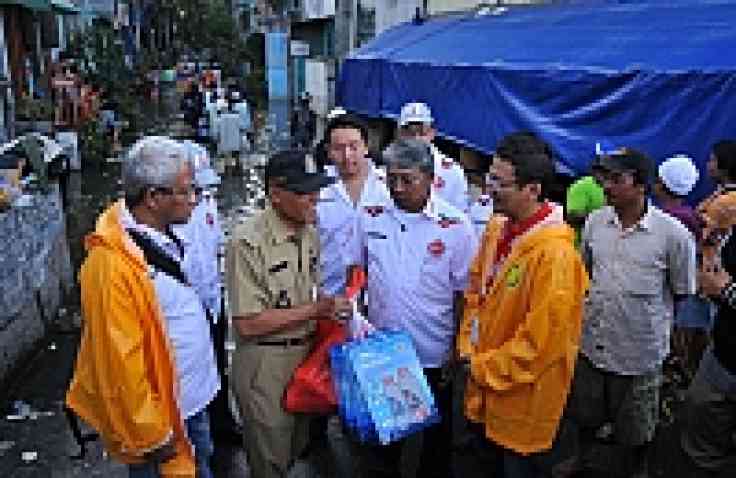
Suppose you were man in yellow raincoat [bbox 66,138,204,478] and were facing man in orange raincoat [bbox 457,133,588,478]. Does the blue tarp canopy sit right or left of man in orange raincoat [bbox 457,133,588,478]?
left

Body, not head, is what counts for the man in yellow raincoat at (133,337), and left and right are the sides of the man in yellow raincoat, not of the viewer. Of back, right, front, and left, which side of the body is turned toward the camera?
right

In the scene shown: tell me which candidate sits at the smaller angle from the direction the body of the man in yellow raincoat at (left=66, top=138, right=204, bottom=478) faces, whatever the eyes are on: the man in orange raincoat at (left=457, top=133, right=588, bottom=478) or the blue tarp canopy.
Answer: the man in orange raincoat

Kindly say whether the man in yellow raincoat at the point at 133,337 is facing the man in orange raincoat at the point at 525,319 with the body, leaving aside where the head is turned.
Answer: yes

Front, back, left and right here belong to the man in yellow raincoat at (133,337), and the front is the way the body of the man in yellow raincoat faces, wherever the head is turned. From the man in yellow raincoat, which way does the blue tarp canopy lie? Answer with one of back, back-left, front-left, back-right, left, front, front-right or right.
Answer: front-left
